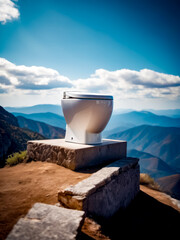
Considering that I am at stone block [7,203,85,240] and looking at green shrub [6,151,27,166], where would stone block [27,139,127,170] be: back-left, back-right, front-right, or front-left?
front-right

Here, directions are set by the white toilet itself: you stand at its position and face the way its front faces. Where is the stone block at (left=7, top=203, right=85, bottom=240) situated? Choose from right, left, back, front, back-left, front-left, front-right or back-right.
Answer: front-right

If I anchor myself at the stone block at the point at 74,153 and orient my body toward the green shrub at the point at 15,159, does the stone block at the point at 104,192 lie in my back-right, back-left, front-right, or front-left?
back-left

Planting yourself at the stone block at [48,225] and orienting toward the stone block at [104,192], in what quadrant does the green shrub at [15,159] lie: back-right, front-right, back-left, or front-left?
front-left

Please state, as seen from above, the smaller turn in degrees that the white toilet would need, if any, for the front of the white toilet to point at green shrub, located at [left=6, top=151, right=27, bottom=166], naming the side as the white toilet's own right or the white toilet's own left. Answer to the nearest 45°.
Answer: approximately 135° to the white toilet's own right

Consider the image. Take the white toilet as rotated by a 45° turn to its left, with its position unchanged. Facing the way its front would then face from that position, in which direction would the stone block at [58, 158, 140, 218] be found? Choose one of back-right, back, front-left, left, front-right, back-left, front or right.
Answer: right
